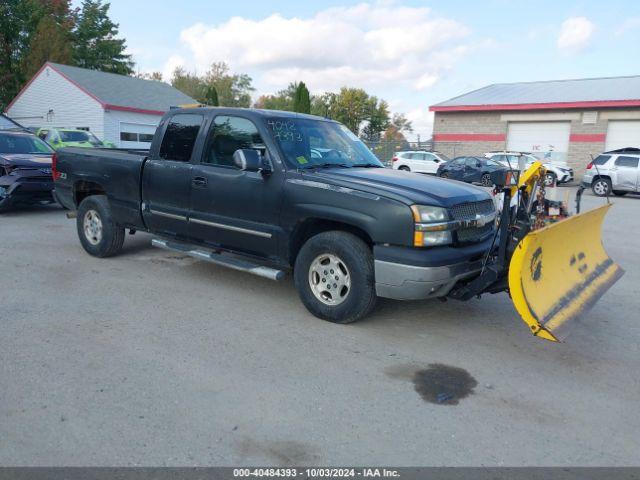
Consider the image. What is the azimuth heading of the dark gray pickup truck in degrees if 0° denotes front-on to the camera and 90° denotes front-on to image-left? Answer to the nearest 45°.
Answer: approximately 315°

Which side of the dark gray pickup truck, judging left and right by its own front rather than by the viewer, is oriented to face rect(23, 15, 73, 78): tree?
back

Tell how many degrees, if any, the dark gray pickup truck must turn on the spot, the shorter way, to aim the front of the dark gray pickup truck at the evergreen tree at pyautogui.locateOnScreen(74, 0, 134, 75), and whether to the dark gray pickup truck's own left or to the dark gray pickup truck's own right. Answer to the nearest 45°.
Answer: approximately 135° to the dark gray pickup truck's own left

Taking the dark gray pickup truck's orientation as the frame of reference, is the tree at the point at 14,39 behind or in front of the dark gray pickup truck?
behind
